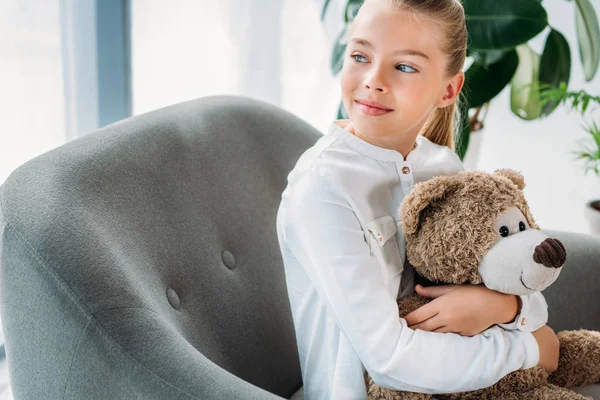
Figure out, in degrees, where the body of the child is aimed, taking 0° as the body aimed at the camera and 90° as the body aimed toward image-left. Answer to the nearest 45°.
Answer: approximately 315°

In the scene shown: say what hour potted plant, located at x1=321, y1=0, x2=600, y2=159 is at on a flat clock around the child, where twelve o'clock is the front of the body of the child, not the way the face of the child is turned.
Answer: The potted plant is roughly at 8 o'clock from the child.

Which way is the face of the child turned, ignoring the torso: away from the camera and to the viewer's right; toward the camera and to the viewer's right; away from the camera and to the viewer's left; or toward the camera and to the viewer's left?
toward the camera and to the viewer's left

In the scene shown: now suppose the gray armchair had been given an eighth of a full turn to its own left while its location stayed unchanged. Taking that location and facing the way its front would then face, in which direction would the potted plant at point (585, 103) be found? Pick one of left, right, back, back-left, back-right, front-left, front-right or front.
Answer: front-left

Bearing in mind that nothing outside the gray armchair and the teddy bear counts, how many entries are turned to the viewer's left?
0

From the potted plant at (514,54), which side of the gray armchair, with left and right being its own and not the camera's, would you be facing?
left
